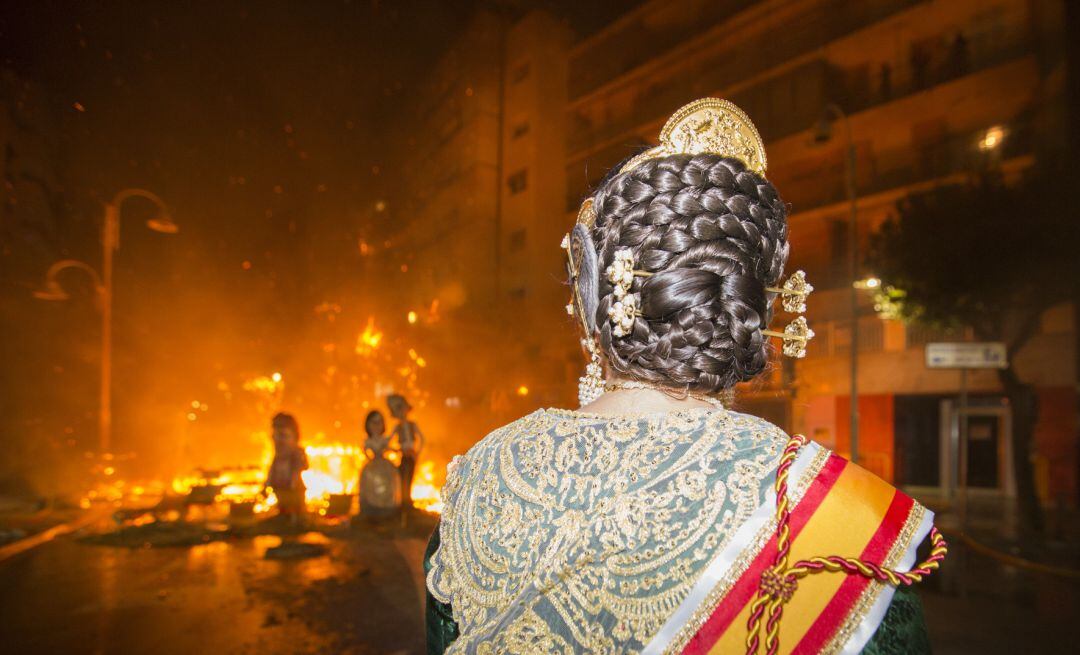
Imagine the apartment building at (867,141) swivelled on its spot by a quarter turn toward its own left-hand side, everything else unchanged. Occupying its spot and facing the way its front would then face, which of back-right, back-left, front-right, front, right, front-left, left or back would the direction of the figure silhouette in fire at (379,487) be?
right

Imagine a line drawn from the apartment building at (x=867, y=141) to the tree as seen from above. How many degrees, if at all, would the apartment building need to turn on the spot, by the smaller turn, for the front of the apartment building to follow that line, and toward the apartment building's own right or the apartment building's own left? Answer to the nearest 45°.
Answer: approximately 45° to the apartment building's own left

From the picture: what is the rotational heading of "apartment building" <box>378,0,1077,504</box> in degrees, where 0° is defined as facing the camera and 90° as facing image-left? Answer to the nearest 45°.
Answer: approximately 45°

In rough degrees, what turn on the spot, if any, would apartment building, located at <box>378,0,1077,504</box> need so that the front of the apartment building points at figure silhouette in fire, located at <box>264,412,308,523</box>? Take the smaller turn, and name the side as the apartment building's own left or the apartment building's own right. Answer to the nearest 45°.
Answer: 0° — it already faces it

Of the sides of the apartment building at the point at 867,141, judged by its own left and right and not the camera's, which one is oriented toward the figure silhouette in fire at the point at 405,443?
front
